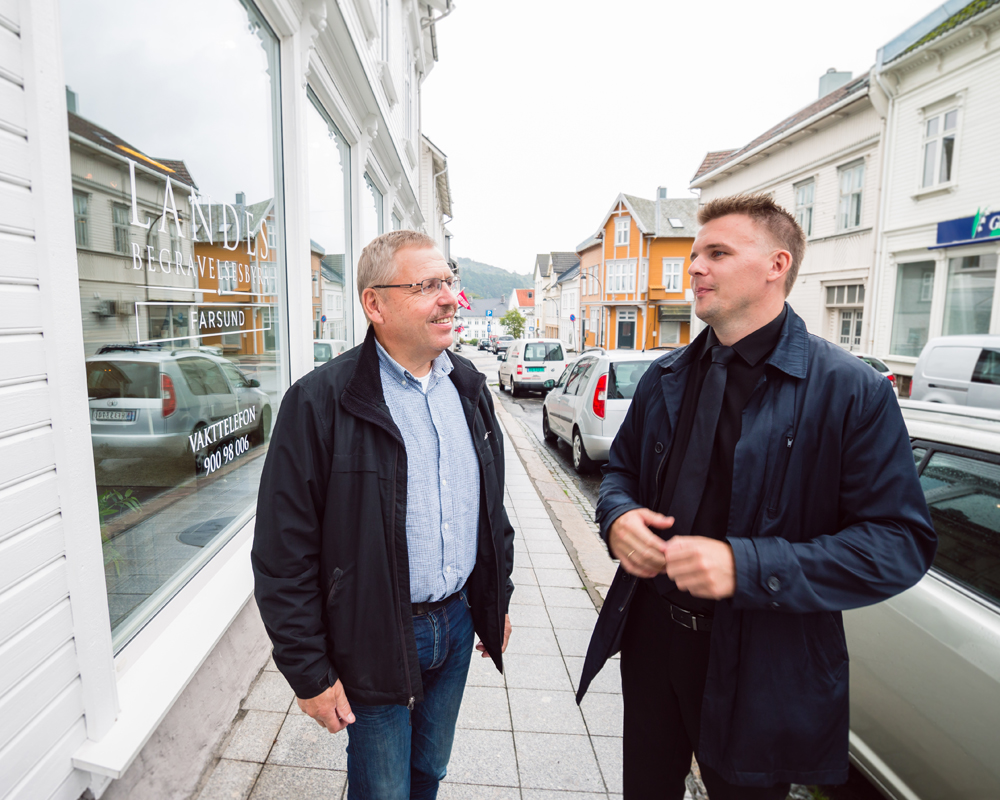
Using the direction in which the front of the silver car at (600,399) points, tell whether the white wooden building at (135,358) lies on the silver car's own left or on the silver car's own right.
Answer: on the silver car's own left

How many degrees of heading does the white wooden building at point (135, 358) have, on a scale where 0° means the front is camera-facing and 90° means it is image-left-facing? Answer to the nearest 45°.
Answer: approximately 315°

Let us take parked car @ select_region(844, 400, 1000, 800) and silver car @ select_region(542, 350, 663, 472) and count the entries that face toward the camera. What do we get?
0

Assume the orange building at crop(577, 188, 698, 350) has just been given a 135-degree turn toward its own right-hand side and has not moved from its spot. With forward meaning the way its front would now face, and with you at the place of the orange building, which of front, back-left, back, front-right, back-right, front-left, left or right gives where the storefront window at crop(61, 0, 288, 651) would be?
back-left

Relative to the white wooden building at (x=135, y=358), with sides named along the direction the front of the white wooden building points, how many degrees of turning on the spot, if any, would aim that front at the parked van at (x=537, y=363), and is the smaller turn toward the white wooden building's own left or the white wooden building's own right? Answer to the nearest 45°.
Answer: approximately 90° to the white wooden building's own left

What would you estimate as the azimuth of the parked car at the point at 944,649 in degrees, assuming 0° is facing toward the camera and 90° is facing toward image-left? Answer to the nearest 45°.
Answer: approximately 135°

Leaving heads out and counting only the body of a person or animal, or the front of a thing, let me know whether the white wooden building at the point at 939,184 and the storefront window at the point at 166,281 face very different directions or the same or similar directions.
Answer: very different directions

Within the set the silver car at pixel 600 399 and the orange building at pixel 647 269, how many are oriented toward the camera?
1

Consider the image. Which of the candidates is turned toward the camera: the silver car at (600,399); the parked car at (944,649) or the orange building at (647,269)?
the orange building

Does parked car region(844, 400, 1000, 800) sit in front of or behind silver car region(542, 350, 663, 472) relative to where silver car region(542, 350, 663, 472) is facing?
behind

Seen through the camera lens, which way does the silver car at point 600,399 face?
facing away from the viewer and to the left of the viewer

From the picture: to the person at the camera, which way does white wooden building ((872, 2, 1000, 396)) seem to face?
facing the viewer and to the left of the viewer

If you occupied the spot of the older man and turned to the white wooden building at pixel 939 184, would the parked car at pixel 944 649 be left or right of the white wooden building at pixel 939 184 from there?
right

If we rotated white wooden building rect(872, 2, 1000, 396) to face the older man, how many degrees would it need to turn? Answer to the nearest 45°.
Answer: approximately 45° to its left

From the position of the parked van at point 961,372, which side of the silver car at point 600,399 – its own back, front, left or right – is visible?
right

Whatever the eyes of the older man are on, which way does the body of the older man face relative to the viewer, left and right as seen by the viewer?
facing the viewer and to the right of the viewer

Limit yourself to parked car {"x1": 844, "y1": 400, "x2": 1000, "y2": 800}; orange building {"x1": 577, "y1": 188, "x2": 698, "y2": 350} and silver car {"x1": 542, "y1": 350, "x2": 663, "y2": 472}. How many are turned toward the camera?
1

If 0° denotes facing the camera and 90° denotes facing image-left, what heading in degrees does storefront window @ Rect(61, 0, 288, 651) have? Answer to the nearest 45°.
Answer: approximately 315°

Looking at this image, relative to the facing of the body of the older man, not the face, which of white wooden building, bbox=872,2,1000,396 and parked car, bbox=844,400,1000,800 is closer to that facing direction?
the parked car

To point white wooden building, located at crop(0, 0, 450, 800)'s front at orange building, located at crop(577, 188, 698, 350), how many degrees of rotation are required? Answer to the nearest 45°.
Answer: approximately 90° to its left

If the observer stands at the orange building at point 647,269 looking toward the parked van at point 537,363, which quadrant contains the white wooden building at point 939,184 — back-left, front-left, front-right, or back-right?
front-left
